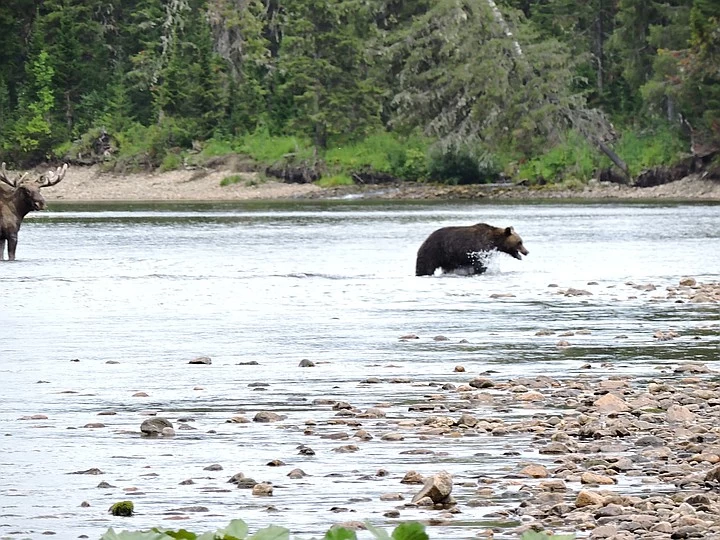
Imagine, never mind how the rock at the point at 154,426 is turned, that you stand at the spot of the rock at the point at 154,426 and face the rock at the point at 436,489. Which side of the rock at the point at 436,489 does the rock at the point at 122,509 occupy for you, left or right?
right

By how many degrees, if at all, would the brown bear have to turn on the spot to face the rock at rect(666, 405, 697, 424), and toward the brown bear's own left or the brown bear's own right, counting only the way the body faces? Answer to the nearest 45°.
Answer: approximately 90° to the brown bear's own right

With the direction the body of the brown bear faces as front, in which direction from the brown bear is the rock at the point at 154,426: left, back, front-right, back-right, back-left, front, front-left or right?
right

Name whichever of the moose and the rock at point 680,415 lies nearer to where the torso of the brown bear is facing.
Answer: the rock

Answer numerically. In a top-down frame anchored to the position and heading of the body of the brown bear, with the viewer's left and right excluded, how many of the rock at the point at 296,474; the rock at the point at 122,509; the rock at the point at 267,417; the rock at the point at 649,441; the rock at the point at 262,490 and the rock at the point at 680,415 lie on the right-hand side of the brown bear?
6

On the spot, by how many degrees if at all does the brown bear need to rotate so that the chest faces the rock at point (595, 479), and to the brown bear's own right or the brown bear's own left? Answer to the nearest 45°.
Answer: approximately 90° to the brown bear's own right

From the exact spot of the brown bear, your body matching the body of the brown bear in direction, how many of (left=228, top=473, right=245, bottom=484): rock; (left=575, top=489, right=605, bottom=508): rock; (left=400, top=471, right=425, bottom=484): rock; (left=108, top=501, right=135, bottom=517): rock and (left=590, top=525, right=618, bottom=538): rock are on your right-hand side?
5

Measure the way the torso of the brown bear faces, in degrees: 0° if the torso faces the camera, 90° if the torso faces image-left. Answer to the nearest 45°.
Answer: approximately 270°

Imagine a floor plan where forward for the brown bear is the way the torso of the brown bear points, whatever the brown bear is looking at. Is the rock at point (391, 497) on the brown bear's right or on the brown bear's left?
on the brown bear's right

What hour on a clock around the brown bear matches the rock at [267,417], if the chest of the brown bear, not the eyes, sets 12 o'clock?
The rock is roughly at 3 o'clock from the brown bear.

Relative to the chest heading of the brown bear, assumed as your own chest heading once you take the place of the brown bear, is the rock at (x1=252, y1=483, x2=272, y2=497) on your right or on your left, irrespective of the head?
on your right

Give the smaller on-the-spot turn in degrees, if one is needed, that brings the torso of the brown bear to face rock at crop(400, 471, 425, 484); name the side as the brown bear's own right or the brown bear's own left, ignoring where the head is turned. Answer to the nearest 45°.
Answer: approximately 90° to the brown bear's own right

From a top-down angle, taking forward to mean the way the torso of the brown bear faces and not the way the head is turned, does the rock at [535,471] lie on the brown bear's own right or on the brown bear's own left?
on the brown bear's own right

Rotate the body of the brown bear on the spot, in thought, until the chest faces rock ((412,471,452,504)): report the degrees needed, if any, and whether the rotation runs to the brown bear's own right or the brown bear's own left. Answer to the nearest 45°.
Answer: approximately 90° to the brown bear's own right

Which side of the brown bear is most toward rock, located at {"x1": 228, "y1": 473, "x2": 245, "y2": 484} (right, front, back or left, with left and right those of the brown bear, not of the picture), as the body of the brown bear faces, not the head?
right

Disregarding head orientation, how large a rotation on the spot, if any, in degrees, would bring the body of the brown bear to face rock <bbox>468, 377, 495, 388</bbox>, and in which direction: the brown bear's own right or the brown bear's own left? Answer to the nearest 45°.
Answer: approximately 90° to the brown bear's own right
